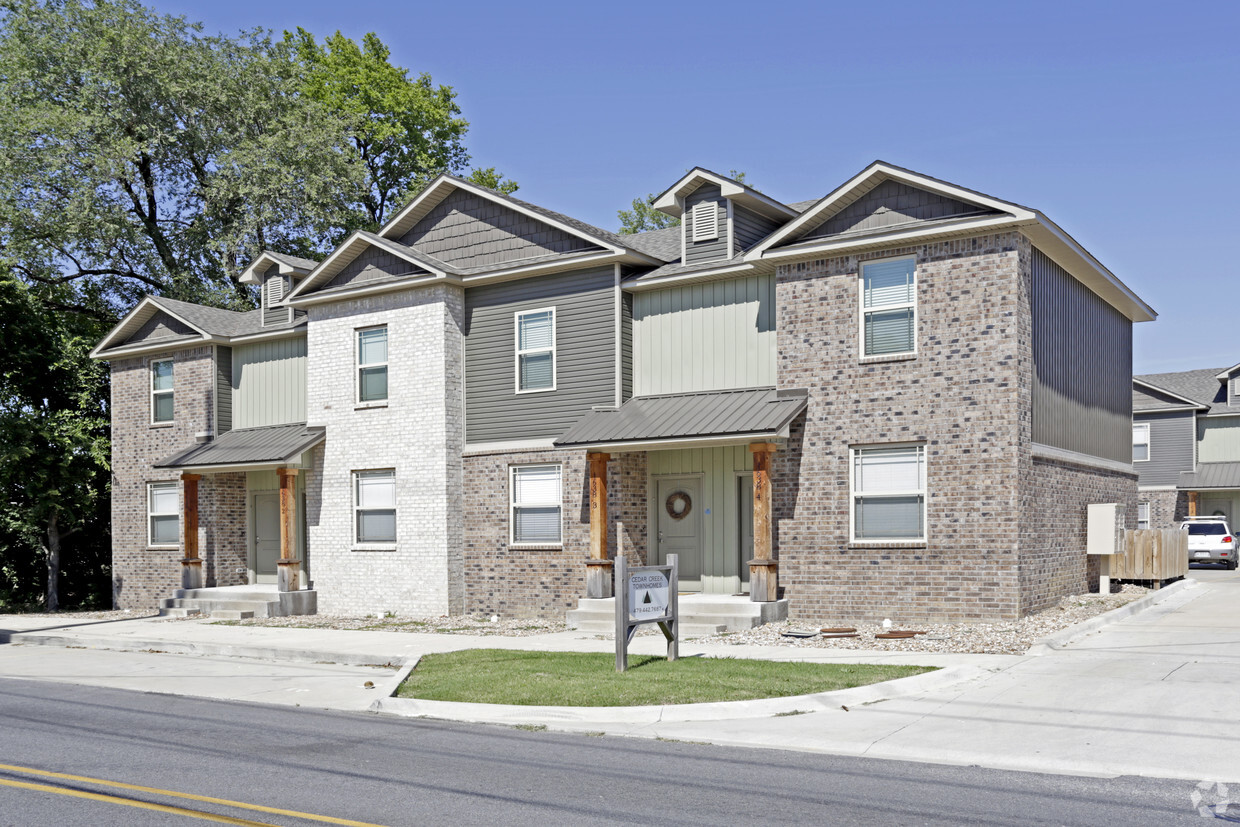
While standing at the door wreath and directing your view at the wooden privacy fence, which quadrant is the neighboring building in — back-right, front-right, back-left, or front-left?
front-left

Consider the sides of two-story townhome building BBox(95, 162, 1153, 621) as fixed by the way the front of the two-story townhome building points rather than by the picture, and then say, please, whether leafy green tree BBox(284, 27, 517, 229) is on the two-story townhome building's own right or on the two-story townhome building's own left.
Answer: on the two-story townhome building's own right

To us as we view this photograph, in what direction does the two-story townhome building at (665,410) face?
facing the viewer and to the left of the viewer

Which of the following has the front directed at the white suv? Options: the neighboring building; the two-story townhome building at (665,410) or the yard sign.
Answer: the neighboring building

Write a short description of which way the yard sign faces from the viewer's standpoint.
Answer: facing the viewer and to the right of the viewer

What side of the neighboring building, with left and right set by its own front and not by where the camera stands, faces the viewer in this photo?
front

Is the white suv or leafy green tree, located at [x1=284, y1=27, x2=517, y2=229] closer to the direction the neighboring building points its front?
the white suv
